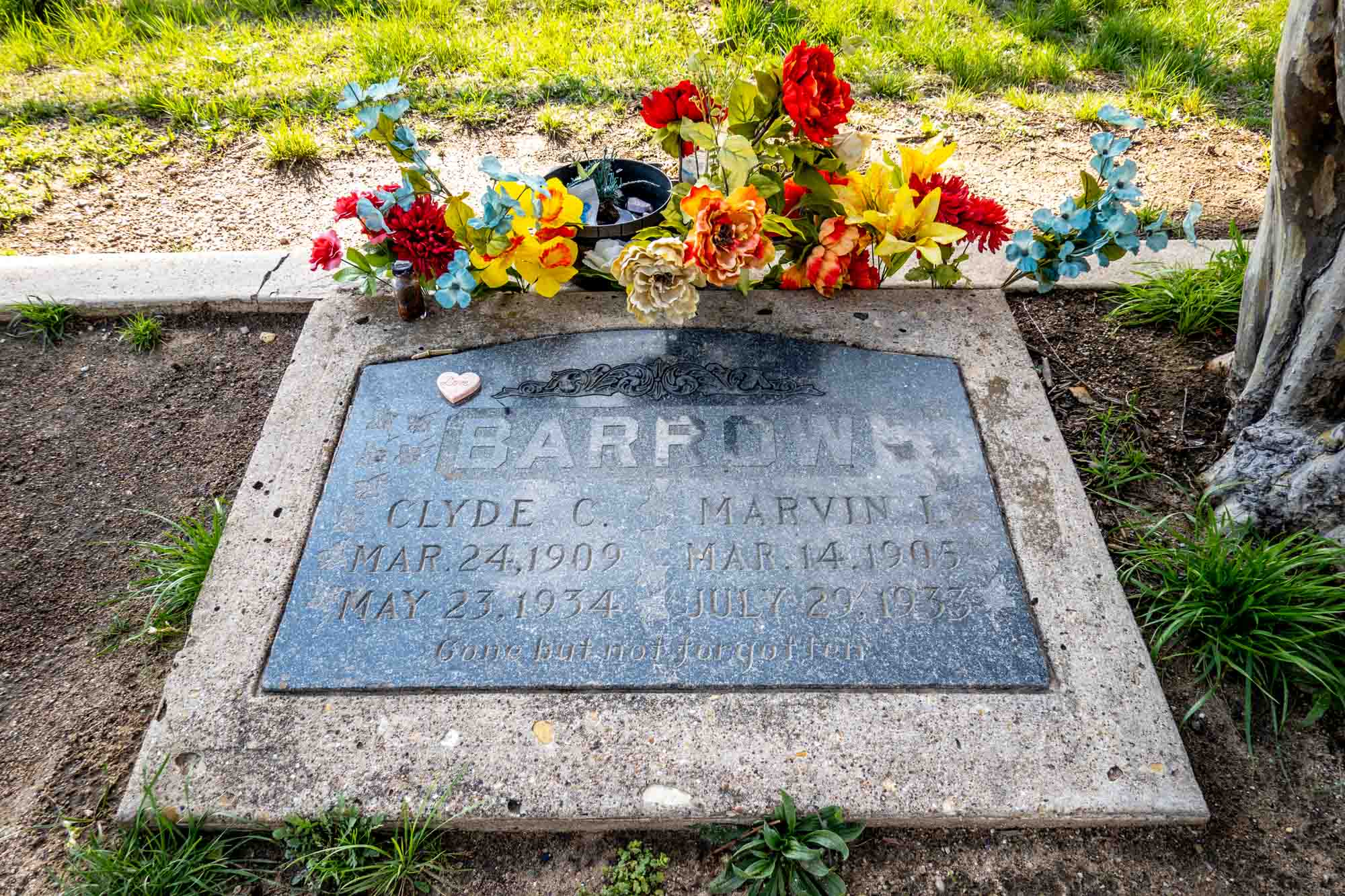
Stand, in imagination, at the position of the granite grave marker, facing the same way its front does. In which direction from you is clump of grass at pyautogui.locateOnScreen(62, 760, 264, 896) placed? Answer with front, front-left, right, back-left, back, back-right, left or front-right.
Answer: front-right

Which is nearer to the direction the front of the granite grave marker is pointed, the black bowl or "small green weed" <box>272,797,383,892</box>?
the small green weed

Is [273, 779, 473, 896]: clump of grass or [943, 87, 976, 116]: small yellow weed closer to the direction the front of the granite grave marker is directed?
the clump of grass

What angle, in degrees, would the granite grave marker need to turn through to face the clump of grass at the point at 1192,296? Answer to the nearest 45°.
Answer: approximately 135° to its left

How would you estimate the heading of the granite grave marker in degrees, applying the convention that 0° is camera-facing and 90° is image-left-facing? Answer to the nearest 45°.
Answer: approximately 0°

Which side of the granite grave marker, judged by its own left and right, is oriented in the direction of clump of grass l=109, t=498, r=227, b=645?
right

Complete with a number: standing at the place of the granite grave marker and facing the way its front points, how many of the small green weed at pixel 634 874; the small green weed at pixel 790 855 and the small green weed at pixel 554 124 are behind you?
1

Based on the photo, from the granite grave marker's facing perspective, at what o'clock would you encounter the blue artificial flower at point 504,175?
The blue artificial flower is roughly at 5 o'clock from the granite grave marker.

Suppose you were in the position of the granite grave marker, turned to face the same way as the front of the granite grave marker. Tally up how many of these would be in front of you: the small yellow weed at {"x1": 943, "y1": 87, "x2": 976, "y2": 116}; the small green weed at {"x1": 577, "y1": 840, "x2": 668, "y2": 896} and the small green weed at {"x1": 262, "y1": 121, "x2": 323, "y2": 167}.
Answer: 1

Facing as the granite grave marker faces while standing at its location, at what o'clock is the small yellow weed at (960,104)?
The small yellow weed is roughly at 7 o'clock from the granite grave marker.

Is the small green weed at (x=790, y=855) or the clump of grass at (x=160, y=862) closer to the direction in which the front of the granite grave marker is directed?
the small green weed

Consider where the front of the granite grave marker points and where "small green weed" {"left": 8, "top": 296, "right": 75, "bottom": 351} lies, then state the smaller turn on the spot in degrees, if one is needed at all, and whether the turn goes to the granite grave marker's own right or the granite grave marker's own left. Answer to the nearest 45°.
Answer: approximately 135° to the granite grave marker's own right

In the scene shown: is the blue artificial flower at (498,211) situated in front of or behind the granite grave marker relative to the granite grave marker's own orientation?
behind

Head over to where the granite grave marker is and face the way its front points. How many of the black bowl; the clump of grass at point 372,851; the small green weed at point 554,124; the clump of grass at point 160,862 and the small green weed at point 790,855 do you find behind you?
2

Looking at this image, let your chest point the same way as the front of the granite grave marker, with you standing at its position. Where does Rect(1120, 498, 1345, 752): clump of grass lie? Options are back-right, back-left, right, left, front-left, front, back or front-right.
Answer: left
